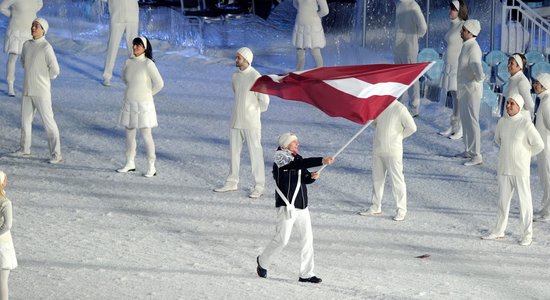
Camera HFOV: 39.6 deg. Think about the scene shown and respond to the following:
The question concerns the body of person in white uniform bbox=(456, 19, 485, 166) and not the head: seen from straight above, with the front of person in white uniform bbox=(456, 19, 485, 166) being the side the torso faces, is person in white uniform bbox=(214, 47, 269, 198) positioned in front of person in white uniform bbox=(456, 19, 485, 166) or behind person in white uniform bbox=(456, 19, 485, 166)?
in front

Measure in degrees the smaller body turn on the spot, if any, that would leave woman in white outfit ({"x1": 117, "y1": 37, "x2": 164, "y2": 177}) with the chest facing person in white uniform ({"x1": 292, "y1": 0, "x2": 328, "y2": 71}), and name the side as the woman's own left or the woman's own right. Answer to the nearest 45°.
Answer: approximately 180°

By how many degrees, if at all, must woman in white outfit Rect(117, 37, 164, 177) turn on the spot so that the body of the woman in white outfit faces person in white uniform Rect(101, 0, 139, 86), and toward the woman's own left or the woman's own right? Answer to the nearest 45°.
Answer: approximately 135° to the woman's own right
